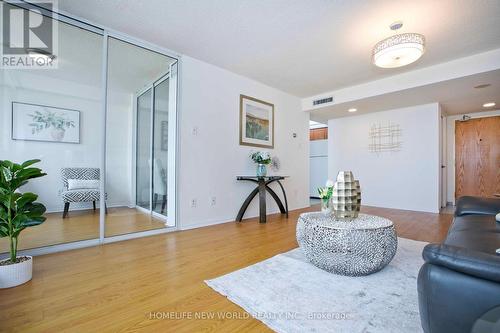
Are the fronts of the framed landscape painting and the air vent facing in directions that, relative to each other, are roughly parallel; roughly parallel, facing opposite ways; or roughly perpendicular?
roughly perpendicular

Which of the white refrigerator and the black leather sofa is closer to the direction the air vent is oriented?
the black leather sofa

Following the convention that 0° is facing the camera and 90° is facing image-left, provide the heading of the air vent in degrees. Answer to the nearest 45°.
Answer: approximately 45°

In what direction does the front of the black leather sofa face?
to the viewer's left

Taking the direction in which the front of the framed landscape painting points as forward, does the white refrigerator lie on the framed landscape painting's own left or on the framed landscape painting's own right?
on the framed landscape painting's own left

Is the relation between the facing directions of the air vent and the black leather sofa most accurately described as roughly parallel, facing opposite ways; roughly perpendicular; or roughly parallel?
roughly perpendicular

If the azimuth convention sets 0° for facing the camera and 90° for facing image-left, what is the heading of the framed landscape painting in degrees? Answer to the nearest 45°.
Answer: approximately 315°

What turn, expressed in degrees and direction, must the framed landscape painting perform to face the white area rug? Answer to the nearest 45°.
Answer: approximately 45° to its right

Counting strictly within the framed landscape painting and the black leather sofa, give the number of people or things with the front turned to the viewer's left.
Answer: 1
